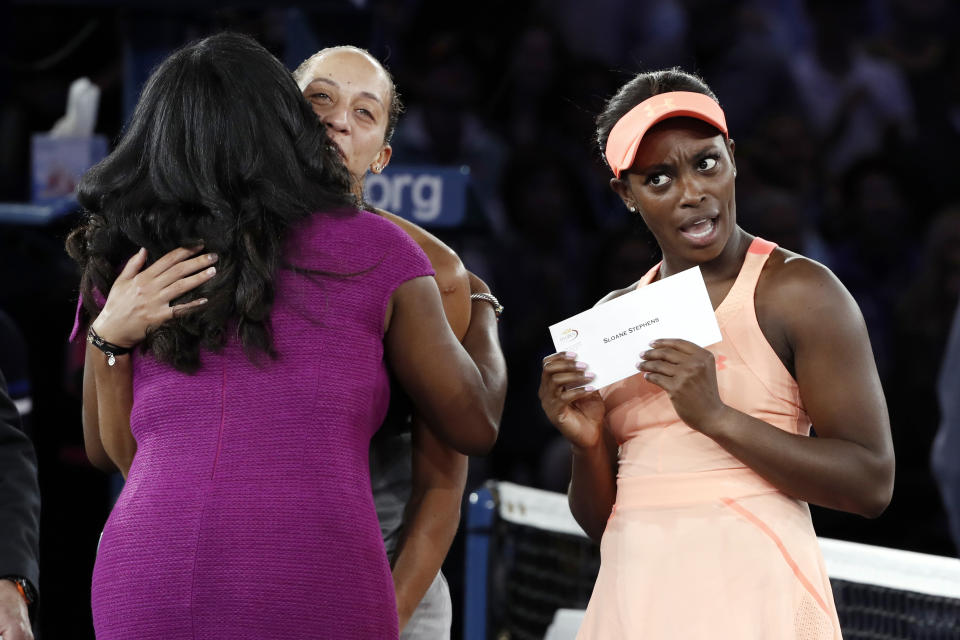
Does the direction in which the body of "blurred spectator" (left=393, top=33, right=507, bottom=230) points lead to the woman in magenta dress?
yes

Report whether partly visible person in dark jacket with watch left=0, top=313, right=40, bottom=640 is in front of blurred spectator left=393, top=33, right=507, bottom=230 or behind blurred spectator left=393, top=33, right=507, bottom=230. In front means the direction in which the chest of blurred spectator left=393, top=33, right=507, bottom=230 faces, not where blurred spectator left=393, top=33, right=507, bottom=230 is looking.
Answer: in front

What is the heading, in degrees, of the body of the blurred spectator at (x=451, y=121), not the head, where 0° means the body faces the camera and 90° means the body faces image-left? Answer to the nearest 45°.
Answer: approximately 0°

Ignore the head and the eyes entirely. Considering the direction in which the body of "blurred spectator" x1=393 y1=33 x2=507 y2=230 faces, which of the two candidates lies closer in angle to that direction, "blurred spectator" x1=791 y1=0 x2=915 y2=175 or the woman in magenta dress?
the woman in magenta dress

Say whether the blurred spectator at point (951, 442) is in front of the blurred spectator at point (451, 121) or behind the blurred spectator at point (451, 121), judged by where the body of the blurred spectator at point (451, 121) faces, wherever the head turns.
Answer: in front

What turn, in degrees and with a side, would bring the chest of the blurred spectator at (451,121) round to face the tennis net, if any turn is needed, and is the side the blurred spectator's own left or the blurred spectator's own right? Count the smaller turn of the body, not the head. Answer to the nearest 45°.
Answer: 0° — they already face it

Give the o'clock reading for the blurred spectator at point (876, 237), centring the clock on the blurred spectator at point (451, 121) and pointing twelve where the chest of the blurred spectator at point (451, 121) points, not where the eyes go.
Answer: the blurred spectator at point (876, 237) is roughly at 10 o'clock from the blurred spectator at point (451, 121).

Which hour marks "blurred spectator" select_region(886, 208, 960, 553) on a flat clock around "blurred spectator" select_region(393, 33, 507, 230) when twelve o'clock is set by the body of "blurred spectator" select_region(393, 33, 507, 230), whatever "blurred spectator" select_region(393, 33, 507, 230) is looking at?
"blurred spectator" select_region(886, 208, 960, 553) is roughly at 10 o'clock from "blurred spectator" select_region(393, 33, 507, 230).

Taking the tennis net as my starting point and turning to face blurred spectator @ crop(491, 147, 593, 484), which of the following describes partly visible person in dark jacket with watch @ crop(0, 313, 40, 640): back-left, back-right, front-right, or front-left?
back-left

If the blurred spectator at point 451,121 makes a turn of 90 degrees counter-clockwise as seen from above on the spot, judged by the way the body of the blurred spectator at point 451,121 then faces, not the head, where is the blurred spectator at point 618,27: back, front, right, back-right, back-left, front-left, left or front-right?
front
